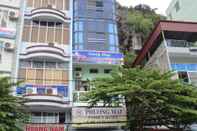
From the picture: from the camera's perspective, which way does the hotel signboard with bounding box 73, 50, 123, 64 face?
toward the camera

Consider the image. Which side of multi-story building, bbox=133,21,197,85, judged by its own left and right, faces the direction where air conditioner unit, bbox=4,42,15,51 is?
right

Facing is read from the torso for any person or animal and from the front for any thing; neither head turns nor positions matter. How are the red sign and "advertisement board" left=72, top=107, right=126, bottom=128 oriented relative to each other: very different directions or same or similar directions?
same or similar directions

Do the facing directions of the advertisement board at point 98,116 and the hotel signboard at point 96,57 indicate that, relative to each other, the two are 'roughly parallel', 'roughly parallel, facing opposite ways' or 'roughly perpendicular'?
roughly parallel

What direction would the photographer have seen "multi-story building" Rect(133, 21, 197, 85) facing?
facing the viewer

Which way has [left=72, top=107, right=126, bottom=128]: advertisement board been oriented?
toward the camera

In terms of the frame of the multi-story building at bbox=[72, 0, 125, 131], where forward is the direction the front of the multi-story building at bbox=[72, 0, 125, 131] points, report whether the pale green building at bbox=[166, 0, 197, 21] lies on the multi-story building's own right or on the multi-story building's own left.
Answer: on the multi-story building's own left

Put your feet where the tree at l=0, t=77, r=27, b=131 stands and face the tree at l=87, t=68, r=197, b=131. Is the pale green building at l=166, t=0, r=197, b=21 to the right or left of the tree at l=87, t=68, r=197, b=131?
left

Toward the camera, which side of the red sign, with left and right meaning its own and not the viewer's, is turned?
front

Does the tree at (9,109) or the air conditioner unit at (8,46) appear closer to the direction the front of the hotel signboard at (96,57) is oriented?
the tree
